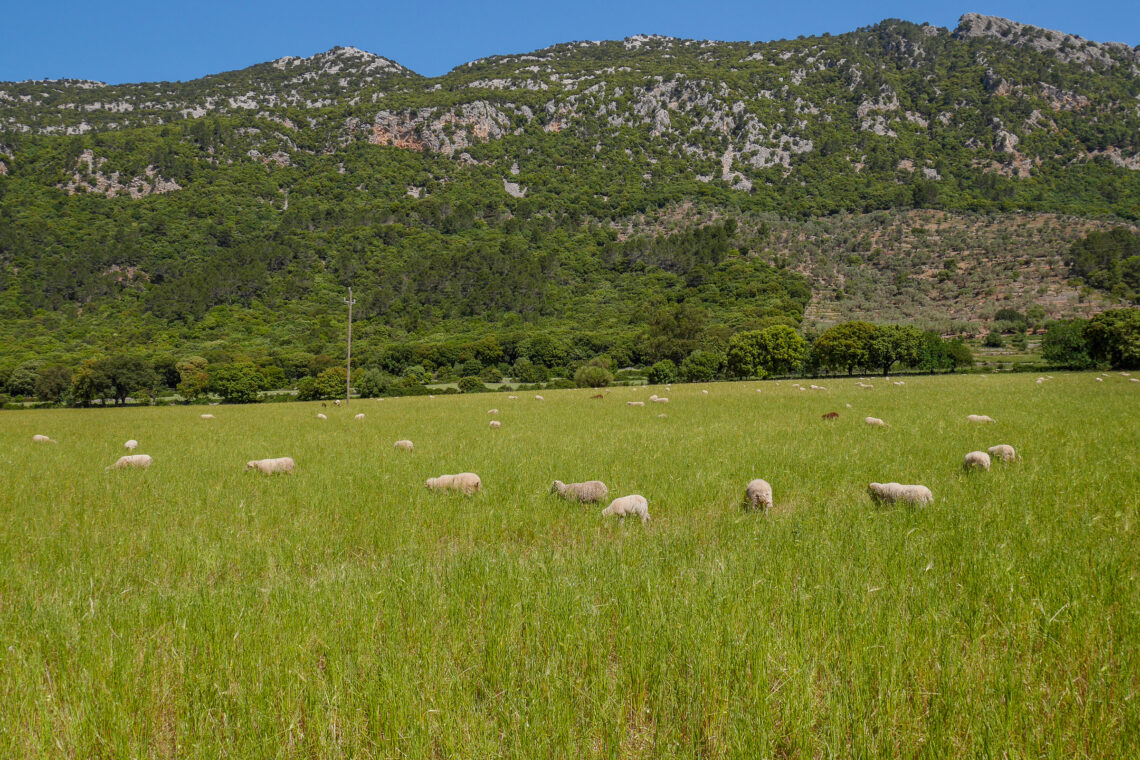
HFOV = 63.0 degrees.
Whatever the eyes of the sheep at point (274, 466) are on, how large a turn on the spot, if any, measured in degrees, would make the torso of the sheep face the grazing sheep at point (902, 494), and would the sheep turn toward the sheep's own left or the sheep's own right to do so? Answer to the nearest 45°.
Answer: approximately 135° to the sheep's own left

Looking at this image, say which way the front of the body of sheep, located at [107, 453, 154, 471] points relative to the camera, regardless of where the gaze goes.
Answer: to the viewer's left

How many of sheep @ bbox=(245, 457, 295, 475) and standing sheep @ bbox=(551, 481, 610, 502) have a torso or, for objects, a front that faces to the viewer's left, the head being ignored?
2

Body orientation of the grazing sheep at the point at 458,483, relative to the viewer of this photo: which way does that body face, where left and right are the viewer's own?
facing to the left of the viewer

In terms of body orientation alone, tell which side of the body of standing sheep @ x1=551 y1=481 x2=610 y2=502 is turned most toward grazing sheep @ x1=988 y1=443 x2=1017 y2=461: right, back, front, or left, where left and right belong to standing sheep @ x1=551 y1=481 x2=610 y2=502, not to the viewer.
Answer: back

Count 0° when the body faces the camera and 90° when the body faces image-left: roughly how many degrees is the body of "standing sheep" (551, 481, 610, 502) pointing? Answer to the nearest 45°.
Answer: approximately 90°

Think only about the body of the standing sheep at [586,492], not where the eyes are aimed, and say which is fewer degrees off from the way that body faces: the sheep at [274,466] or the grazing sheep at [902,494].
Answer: the sheep

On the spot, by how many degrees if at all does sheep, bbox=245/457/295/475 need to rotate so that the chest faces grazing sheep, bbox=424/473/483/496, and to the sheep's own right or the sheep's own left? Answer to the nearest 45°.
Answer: approximately 135° to the sheep's own left

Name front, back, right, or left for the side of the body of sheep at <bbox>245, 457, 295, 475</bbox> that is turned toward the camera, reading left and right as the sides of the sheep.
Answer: left

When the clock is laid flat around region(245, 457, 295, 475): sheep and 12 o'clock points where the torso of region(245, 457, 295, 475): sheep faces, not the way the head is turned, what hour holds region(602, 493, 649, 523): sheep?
region(602, 493, 649, 523): sheep is roughly at 8 o'clock from region(245, 457, 295, 475): sheep.
